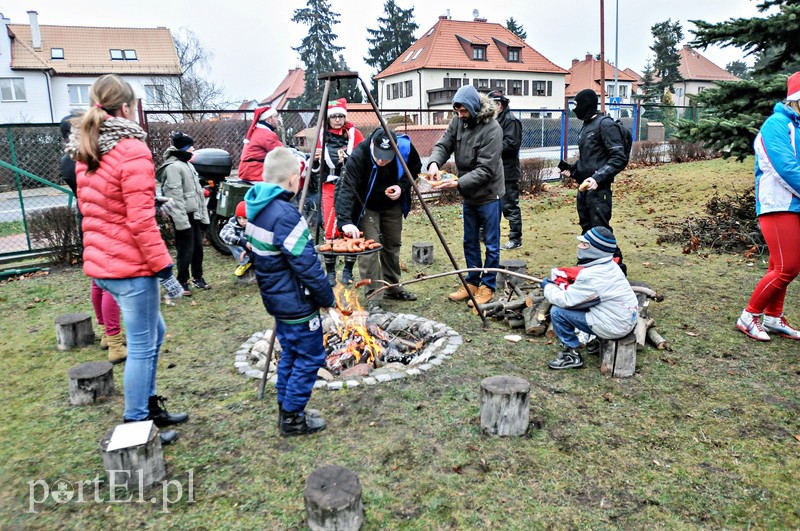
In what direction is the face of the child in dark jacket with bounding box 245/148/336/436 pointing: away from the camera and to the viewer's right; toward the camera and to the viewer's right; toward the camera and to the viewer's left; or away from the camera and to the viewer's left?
away from the camera and to the viewer's right

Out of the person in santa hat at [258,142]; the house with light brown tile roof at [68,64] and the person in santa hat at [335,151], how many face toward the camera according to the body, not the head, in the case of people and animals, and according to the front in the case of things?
2

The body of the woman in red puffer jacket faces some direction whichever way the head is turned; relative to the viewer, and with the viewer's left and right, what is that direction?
facing away from the viewer and to the right of the viewer

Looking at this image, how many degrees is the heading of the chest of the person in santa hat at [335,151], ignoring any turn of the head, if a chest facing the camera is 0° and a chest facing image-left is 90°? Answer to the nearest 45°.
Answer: approximately 0°

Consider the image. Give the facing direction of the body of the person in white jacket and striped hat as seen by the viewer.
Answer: to the viewer's left

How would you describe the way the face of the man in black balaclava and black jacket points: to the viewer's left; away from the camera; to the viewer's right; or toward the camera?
to the viewer's left

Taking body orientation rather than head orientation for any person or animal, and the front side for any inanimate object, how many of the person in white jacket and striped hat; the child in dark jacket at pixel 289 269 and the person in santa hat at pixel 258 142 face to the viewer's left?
1

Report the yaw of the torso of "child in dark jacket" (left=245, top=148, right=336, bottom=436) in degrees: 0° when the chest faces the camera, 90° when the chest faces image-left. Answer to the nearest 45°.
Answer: approximately 225°

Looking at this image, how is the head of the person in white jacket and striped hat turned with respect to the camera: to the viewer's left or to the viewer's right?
to the viewer's left

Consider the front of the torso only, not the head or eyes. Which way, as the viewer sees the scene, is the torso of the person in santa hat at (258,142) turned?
to the viewer's right

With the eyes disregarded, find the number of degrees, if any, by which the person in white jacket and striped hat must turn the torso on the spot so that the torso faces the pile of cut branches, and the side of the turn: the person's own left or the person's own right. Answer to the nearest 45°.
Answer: approximately 90° to the person's own right

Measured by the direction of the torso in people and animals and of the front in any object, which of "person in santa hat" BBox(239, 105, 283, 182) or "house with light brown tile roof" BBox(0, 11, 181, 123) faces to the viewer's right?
the person in santa hat
